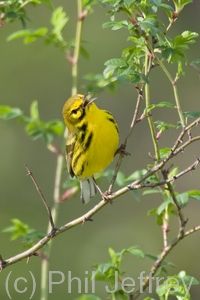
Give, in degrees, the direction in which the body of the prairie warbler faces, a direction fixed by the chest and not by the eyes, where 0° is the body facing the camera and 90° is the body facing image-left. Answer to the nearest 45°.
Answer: approximately 315°
